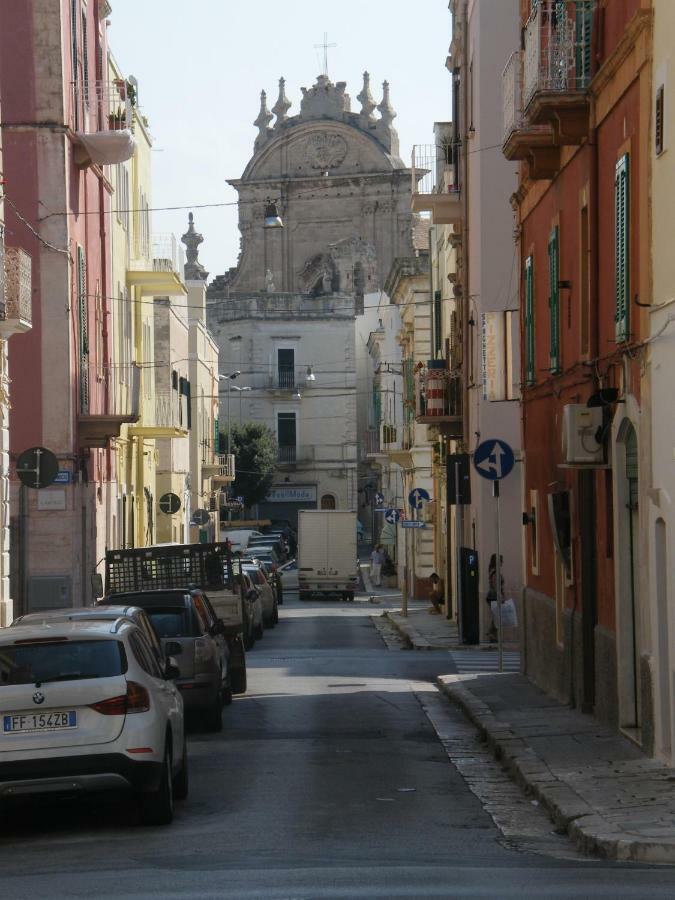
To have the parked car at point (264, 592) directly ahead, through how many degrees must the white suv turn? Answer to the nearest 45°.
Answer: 0° — it already faces it

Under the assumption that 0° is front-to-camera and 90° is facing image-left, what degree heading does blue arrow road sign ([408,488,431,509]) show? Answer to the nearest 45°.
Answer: approximately 0°

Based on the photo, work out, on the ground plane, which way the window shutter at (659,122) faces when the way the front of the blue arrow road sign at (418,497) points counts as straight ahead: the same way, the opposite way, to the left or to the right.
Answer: to the right

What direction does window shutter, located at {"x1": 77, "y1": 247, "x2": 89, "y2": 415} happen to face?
to the viewer's right

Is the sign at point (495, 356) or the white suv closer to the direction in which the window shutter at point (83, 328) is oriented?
the sign

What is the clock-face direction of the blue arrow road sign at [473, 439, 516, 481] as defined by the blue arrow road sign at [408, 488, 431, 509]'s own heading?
the blue arrow road sign at [473, 439, 516, 481] is roughly at 12 o'clock from the blue arrow road sign at [408, 488, 431, 509].

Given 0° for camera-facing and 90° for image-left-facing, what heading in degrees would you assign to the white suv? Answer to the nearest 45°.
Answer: approximately 180°

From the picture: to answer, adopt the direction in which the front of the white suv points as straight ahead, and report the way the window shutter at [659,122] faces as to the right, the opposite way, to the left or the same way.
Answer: to the left

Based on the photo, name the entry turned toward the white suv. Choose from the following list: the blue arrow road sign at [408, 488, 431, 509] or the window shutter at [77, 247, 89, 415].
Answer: the blue arrow road sign

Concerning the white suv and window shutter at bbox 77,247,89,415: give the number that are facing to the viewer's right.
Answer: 1

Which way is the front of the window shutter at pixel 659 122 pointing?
to the viewer's left
